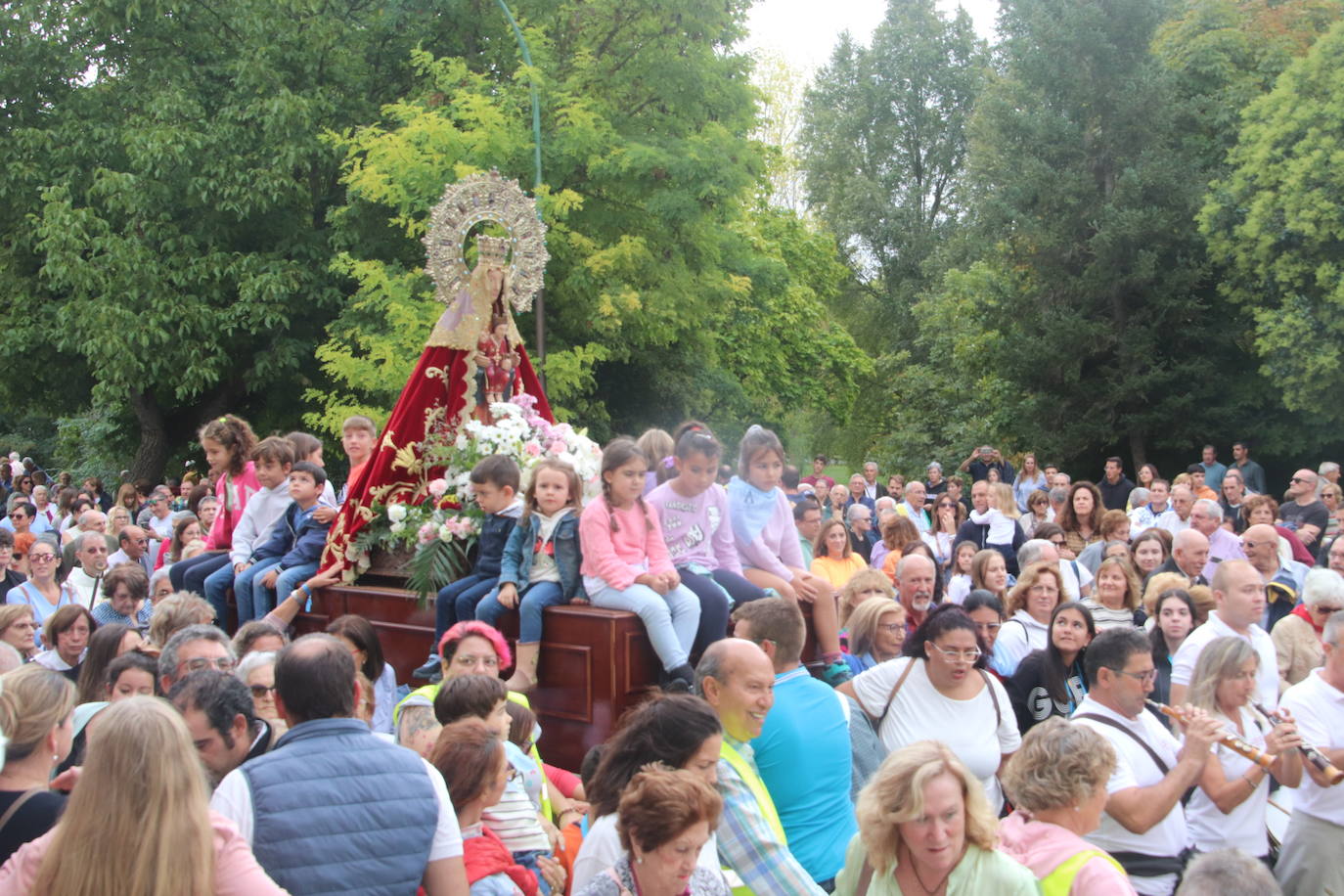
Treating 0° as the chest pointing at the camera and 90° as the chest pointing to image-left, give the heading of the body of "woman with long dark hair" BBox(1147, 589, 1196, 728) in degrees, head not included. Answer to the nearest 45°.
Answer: approximately 0°

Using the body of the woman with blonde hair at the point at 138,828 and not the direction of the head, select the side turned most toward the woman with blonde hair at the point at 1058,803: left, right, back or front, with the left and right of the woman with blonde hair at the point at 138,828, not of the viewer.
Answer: right

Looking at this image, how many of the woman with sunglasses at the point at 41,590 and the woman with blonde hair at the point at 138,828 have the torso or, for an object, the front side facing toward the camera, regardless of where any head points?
1

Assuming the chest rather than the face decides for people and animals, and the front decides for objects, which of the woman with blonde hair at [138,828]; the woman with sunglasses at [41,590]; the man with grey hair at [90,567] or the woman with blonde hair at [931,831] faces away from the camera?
the woman with blonde hair at [138,828]

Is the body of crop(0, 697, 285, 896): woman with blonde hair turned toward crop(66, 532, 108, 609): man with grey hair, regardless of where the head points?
yes

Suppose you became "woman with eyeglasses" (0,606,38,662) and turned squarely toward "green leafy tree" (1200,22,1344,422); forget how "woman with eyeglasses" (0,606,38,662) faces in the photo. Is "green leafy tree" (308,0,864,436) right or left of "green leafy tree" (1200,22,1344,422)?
left

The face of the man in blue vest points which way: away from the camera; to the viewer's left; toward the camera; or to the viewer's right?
away from the camera

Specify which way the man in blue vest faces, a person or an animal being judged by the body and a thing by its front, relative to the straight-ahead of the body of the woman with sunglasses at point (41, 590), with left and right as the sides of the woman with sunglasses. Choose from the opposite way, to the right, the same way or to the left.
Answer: the opposite way

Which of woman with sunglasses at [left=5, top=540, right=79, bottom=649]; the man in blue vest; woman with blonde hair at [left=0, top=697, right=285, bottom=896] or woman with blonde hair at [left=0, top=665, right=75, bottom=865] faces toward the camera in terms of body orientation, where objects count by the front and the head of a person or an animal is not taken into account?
the woman with sunglasses

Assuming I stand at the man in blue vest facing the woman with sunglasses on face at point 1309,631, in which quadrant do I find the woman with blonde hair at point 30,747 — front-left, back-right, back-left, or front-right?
back-left

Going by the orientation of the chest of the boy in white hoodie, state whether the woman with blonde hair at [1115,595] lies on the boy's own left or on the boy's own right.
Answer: on the boy's own left

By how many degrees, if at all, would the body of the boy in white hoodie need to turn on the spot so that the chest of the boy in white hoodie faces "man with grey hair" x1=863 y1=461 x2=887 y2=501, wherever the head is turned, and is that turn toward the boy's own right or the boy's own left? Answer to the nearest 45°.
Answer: approximately 180°

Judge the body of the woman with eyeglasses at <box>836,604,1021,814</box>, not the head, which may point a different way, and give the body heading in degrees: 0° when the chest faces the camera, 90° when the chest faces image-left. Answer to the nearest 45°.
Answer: approximately 315°

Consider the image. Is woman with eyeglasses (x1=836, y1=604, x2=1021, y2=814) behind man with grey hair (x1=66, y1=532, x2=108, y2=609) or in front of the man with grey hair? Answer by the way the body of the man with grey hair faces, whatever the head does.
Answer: in front
